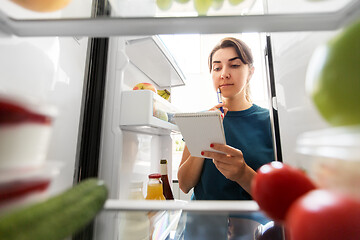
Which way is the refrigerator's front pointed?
away from the camera

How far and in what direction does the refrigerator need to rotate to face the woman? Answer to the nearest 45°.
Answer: approximately 45° to its right

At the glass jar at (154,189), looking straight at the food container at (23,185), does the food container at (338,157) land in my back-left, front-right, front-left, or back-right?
front-left
